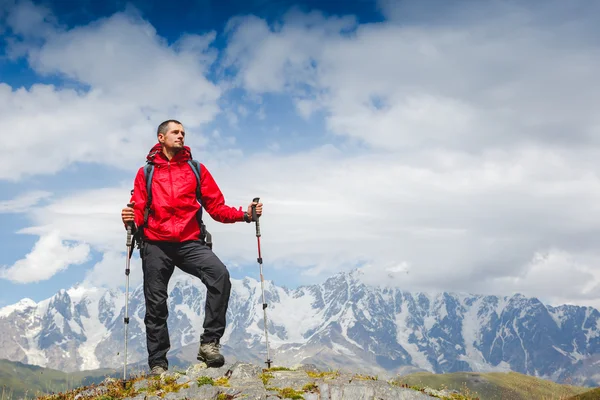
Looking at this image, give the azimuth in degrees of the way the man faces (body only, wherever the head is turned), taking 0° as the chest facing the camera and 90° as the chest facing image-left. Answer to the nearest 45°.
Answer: approximately 0°
